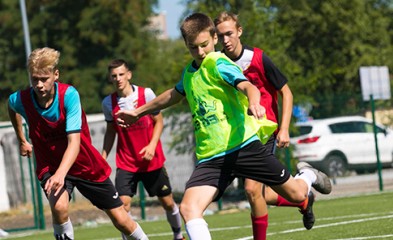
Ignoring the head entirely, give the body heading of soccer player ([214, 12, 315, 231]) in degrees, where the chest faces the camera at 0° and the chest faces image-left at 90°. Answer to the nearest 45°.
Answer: approximately 45°

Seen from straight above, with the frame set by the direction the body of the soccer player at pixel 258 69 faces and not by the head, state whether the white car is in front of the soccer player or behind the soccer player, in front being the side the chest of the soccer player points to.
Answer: behind

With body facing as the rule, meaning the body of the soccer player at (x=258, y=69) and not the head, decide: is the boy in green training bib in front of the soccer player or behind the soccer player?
in front

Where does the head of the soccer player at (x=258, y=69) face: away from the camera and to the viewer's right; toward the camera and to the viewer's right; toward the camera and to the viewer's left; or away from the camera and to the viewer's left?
toward the camera and to the viewer's left

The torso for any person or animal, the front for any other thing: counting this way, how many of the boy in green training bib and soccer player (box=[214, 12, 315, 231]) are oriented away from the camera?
0

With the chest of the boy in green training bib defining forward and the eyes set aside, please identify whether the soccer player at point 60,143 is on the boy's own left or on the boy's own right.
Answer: on the boy's own right

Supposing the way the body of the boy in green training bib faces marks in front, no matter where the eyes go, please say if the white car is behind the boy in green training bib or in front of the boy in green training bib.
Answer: behind

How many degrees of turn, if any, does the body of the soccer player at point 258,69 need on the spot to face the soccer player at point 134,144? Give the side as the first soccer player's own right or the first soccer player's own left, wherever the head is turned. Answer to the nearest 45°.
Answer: approximately 90° to the first soccer player's own right

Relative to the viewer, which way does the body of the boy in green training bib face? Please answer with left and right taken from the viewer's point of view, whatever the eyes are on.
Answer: facing the viewer and to the left of the viewer
